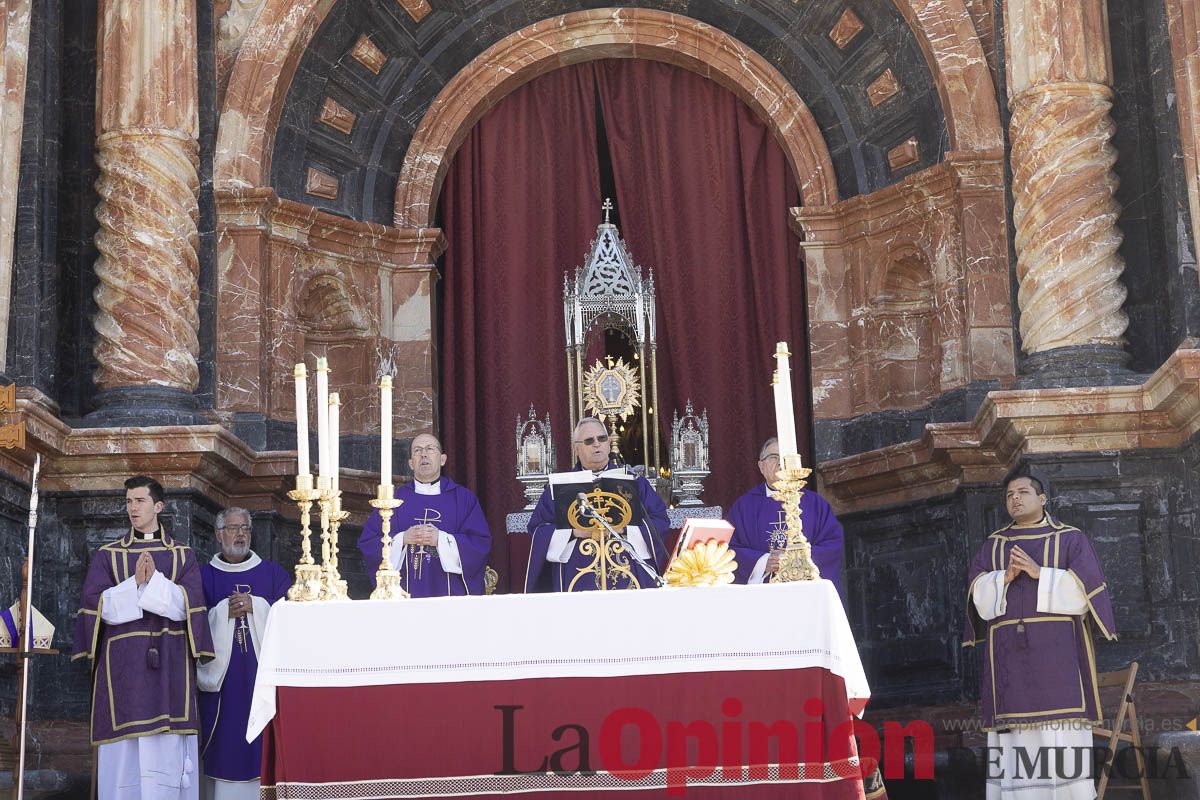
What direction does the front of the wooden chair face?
to the viewer's left

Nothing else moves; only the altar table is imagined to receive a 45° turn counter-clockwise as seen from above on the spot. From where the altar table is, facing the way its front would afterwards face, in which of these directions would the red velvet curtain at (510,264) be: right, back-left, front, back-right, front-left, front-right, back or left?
back-left
